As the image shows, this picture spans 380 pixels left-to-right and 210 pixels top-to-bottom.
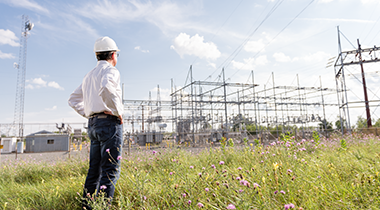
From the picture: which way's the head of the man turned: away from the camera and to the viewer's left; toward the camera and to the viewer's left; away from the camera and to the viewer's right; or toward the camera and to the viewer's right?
away from the camera and to the viewer's right

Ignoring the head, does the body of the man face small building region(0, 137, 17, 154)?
no

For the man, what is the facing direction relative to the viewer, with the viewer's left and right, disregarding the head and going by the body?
facing away from the viewer and to the right of the viewer

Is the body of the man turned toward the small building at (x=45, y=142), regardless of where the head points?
no
